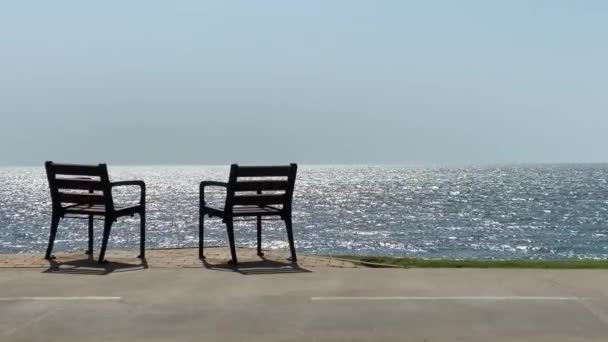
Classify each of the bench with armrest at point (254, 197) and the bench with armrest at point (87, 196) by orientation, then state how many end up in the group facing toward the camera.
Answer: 0

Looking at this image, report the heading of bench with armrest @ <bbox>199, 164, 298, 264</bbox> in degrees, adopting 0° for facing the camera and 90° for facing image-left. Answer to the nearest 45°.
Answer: approximately 135°

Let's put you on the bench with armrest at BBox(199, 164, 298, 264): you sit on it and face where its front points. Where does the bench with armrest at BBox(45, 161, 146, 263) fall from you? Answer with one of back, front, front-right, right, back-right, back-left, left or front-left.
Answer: front-left

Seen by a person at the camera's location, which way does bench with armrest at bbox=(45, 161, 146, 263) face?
facing away from the viewer and to the right of the viewer

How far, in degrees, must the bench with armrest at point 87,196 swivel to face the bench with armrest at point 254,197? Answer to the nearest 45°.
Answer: approximately 45° to its right
